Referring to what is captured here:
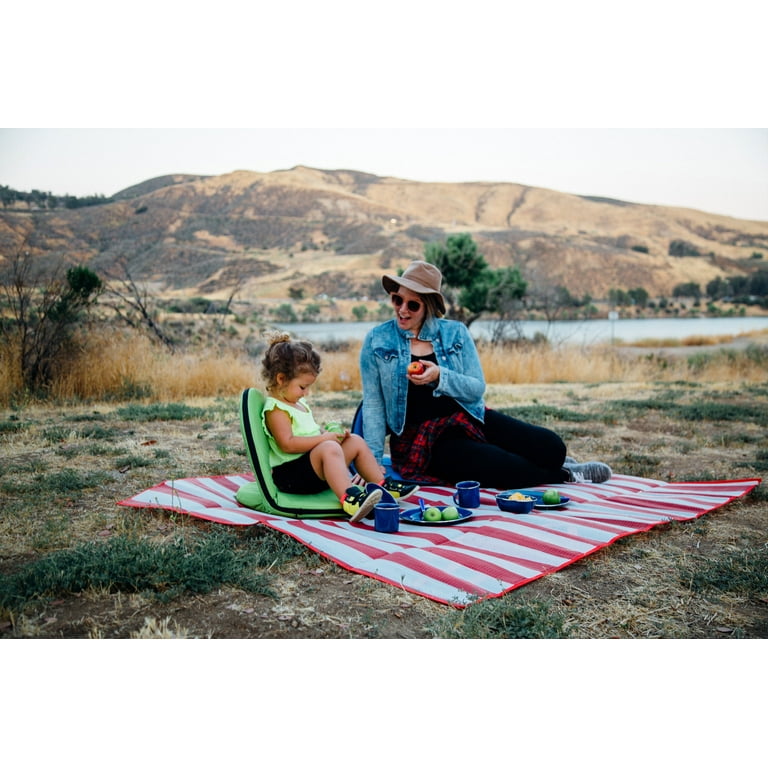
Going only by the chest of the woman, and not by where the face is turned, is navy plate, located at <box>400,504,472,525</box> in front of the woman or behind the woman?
in front

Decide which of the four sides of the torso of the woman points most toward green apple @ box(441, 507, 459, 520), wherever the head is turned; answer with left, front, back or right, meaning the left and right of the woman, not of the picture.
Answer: front

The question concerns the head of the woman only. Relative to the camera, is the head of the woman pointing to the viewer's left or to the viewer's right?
to the viewer's left

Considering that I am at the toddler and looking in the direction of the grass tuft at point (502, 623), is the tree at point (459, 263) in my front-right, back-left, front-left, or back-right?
back-left

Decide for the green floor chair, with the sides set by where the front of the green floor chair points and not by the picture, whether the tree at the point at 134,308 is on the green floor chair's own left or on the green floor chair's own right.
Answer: on the green floor chair's own left

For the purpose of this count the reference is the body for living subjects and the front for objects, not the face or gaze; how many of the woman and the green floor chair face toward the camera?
1

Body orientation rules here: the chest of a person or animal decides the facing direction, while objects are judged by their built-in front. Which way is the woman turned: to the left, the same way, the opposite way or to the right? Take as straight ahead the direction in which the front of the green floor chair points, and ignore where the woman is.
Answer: to the right

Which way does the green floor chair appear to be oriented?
to the viewer's right

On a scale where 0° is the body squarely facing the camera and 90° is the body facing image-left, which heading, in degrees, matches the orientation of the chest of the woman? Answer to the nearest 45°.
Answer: approximately 0°

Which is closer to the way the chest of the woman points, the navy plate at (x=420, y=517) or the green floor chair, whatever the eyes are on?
the navy plate

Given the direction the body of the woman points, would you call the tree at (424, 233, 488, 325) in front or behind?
behind
